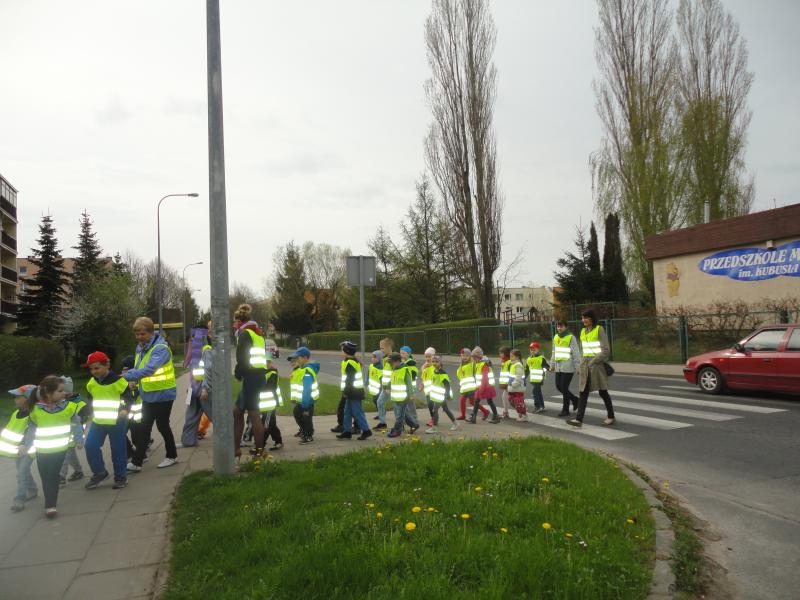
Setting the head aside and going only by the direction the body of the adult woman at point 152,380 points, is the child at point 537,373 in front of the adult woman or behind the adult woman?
behind

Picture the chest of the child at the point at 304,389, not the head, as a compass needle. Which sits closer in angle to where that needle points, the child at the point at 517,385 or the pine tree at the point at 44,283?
the pine tree

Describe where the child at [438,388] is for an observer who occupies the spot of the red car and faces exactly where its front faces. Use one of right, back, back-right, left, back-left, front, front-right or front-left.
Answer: front-left

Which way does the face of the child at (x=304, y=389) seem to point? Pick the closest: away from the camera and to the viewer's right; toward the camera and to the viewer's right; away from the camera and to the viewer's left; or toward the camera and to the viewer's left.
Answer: toward the camera and to the viewer's left

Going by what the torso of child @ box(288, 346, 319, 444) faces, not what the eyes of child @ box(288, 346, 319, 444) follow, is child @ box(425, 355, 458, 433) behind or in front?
behind

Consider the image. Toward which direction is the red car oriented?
to the viewer's left

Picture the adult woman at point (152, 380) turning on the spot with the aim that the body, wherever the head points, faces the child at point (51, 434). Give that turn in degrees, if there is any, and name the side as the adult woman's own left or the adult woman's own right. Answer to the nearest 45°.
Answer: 0° — they already face them

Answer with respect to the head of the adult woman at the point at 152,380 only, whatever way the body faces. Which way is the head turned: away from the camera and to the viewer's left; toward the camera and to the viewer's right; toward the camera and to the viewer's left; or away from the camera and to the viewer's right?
toward the camera and to the viewer's left

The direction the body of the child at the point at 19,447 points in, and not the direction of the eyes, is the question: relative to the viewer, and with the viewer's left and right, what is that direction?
facing the viewer and to the left of the viewer

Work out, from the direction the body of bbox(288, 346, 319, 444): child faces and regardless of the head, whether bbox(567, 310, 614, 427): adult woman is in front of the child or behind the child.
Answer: behind

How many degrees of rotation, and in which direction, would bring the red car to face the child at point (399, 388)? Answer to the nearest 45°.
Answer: approximately 45° to its left

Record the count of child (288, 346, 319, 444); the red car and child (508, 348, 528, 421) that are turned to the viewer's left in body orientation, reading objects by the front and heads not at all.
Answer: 3

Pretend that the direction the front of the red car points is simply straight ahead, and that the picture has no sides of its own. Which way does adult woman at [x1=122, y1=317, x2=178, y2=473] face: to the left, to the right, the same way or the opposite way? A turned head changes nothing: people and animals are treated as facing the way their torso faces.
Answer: to the left

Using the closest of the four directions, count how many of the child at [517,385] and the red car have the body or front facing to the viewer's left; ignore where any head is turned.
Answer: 2

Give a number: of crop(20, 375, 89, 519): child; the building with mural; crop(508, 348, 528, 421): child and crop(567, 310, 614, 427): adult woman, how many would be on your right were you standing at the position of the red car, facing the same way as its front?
1
